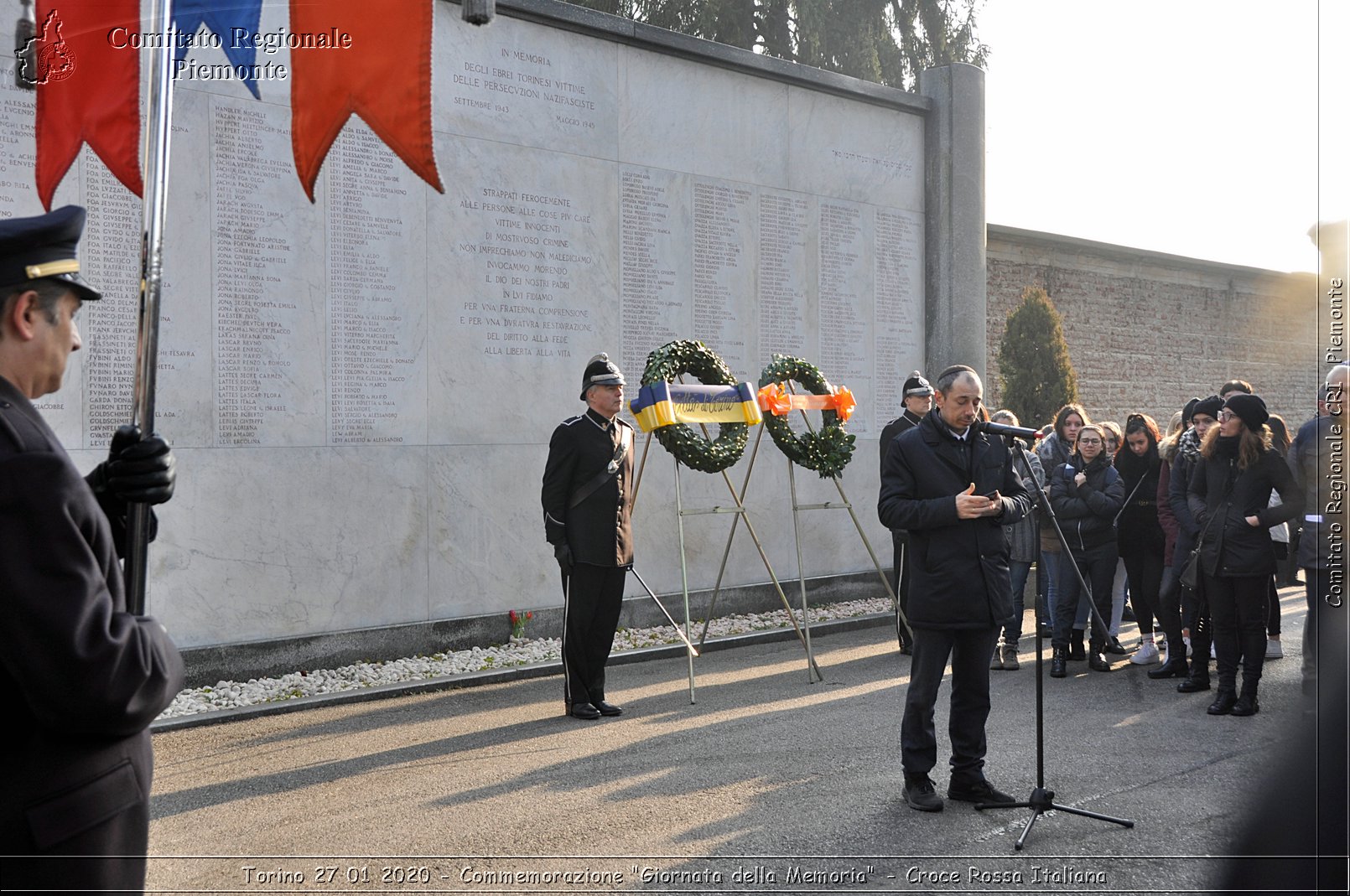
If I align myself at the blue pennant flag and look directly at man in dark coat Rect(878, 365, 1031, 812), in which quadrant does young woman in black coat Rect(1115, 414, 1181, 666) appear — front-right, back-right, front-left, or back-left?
front-left

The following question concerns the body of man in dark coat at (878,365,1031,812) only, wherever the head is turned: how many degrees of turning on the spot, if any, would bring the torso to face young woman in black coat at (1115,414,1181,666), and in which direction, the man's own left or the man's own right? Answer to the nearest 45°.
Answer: approximately 135° to the man's own left

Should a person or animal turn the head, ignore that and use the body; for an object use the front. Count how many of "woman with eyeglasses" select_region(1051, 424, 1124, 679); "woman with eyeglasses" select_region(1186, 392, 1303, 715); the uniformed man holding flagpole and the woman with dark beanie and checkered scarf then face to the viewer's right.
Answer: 1

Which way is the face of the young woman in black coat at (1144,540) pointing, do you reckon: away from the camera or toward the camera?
toward the camera

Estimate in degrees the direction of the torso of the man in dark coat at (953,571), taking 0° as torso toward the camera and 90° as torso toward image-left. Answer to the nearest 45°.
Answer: approximately 315°

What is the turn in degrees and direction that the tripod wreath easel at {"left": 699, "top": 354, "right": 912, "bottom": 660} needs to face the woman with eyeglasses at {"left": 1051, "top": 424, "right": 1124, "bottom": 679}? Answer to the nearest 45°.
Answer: approximately 45° to its left

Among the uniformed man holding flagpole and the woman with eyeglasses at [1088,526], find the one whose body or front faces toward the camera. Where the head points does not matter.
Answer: the woman with eyeglasses

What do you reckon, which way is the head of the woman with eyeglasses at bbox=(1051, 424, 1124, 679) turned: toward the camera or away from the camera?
toward the camera

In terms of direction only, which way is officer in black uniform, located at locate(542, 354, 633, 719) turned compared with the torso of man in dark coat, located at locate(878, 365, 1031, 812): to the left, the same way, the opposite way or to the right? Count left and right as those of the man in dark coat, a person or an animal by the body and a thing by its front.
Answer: the same way

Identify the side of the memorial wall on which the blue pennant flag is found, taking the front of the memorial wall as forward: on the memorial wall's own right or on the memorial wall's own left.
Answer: on the memorial wall's own right

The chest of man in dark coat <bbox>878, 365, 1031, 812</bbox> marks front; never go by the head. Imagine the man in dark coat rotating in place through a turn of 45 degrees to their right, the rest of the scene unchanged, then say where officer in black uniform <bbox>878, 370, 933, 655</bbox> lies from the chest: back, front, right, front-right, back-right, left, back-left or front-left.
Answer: back

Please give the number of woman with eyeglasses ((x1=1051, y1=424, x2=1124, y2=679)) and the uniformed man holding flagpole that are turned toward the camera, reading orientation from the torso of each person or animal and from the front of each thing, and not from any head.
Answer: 1

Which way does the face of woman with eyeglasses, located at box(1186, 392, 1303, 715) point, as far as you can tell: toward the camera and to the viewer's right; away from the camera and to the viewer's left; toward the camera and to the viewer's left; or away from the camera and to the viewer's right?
toward the camera and to the viewer's left

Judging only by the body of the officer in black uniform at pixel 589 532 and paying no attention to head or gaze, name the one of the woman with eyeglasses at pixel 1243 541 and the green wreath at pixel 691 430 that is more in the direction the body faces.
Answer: the woman with eyeglasses
